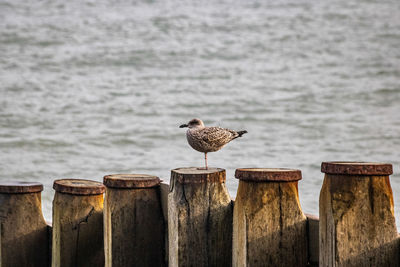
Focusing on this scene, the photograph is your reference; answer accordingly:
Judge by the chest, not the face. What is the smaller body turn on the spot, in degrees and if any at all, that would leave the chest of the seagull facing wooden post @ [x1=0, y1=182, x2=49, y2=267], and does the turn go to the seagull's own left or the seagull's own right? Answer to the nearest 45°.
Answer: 0° — it already faces it

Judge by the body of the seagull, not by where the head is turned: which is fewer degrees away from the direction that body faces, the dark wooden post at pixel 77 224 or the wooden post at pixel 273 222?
the dark wooden post

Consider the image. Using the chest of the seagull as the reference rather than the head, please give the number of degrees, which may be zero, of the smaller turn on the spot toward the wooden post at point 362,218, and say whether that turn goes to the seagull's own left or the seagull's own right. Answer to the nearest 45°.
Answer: approximately 135° to the seagull's own left

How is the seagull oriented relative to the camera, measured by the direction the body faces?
to the viewer's left
